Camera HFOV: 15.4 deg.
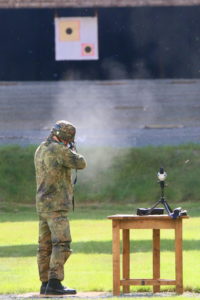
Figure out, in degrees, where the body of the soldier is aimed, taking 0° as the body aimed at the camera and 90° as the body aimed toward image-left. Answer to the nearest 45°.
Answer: approximately 225°

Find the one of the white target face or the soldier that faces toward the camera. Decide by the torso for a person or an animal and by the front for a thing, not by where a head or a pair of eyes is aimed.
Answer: the white target face

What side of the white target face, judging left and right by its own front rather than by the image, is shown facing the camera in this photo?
front

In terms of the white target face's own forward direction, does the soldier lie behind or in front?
in front

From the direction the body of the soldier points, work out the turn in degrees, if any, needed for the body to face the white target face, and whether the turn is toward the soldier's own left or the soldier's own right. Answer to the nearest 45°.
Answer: approximately 45° to the soldier's own left

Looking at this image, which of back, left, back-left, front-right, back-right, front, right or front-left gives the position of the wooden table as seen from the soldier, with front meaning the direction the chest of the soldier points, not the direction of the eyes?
front-right

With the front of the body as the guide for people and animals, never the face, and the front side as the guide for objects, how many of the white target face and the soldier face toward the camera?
1

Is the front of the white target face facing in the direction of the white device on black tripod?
yes

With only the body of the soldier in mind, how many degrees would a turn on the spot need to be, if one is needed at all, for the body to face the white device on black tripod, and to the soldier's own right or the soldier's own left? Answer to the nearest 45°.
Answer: approximately 45° to the soldier's own right

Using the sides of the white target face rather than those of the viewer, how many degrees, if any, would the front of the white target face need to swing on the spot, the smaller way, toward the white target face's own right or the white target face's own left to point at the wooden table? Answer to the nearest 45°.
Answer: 0° — it already faces it
